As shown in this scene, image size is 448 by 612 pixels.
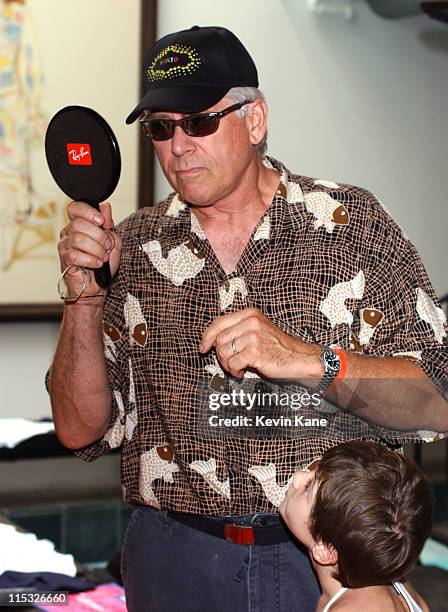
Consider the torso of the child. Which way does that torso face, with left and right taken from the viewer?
facing away from the viewer and to the left of the viewer

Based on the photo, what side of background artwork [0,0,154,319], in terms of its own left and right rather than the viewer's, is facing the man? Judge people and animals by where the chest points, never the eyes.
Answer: front

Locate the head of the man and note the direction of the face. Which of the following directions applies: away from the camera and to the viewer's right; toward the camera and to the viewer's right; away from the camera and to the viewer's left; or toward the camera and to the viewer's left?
toward the camera and to the viewer's left

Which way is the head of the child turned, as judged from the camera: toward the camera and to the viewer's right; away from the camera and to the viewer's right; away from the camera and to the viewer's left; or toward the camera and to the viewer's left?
away from the camera and to the viewer's left

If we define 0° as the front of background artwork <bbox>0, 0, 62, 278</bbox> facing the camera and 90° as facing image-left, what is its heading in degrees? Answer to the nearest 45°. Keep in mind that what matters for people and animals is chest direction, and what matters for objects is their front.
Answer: approximately 0°

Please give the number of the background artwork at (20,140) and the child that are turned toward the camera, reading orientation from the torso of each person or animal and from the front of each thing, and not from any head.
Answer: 1

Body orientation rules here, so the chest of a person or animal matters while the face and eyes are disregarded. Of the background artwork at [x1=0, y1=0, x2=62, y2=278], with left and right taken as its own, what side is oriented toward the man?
front
